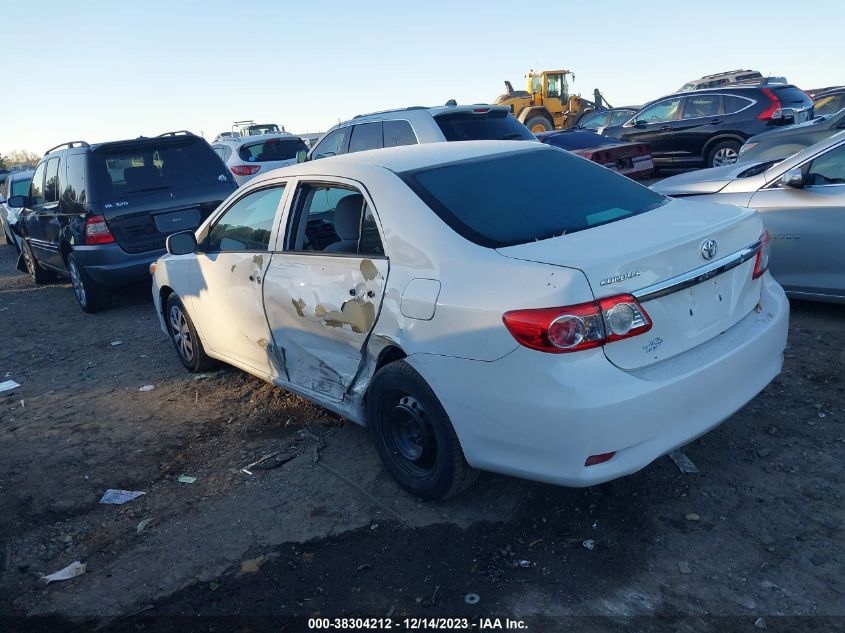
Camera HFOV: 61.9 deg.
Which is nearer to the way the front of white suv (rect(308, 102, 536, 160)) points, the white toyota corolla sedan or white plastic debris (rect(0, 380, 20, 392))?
the white plastic debris

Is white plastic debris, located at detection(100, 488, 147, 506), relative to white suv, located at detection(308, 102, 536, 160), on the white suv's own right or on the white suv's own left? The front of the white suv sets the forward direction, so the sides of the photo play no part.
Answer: on the white suv's own left

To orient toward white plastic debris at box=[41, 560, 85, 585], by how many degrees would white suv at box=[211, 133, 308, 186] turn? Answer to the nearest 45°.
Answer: approximately 135° to its left

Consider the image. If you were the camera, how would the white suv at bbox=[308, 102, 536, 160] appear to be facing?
facing away from the viewer and to the left of the viewer

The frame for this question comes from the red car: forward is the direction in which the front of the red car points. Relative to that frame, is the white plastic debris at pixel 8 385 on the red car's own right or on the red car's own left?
on the red car's own left

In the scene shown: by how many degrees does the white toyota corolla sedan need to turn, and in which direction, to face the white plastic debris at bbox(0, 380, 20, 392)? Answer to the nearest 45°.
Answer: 0° — it already faces it

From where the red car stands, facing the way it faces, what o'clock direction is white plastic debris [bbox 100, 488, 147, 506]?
The white plastic debris is roughly at 8 o'clock from the red car.

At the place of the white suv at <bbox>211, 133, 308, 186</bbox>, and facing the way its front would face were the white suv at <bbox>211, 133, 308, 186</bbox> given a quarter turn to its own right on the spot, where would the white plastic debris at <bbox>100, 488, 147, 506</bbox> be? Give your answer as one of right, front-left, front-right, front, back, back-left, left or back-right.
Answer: back-right

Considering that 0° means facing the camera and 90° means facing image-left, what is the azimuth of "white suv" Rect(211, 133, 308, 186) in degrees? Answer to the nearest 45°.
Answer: approximately 135°

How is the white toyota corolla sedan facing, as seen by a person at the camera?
facing away from the viewer and to the left of the viewer

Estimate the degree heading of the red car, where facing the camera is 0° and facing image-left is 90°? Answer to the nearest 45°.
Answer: approximately 135°
